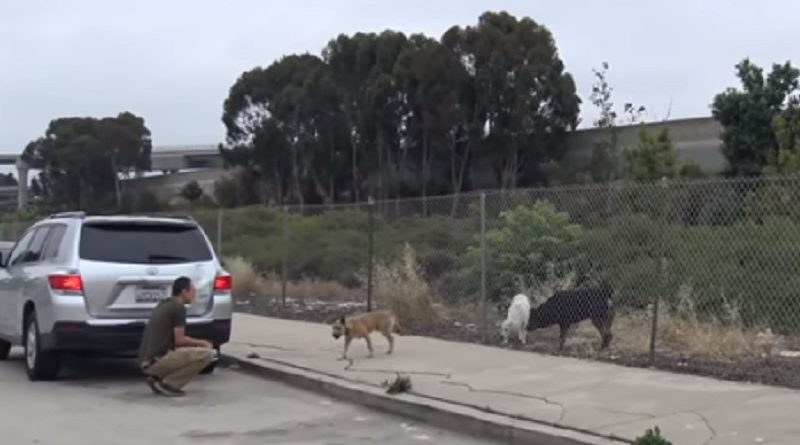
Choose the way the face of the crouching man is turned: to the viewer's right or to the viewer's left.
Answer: to the viewer's right

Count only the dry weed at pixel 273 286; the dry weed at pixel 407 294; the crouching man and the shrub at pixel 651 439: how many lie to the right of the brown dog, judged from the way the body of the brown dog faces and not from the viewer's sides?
2

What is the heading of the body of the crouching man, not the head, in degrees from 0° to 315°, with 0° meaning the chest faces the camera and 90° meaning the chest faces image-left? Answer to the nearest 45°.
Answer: approximately 270°

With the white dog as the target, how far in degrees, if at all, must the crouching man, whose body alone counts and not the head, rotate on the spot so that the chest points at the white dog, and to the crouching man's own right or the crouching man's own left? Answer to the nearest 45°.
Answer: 0° — they already face it

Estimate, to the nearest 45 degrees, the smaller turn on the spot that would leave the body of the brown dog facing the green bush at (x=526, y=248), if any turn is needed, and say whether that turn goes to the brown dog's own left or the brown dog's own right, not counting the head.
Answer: approximately 135° to the brown dog's own right

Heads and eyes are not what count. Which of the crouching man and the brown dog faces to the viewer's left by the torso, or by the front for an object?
the brown dog

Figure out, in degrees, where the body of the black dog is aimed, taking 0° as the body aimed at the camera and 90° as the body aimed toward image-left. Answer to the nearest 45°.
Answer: approximately 90°

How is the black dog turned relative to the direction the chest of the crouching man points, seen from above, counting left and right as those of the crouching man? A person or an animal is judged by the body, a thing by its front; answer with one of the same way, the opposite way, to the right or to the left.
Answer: the opposite way

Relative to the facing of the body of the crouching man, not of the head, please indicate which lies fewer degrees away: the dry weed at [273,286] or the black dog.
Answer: the black dog

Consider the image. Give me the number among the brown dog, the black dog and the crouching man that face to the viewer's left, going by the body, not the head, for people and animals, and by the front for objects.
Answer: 2

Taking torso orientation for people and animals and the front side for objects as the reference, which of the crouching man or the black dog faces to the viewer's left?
the black dog

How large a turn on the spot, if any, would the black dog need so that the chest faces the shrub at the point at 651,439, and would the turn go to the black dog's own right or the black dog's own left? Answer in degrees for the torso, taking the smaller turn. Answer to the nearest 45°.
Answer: approximately 90° to the black dog's own left

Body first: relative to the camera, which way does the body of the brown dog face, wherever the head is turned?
to the viewer's left

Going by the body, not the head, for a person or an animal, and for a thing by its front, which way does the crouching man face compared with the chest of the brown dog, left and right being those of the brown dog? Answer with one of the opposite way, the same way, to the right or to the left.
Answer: the opposite way

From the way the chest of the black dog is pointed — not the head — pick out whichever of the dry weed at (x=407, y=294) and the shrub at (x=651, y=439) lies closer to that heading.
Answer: the dry weed
